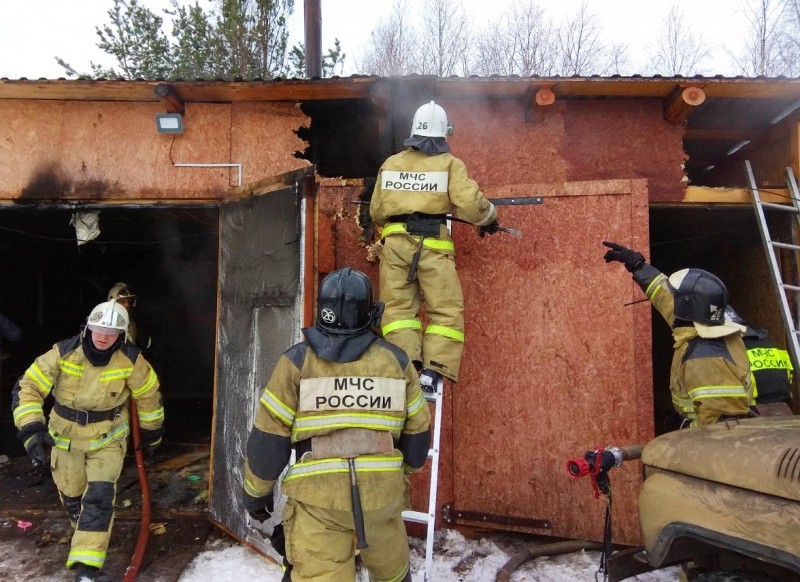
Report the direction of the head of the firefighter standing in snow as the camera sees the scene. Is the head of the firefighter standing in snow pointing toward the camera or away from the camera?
away from the camera

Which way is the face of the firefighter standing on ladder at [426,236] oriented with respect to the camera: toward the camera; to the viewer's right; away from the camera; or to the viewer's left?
away from the camera

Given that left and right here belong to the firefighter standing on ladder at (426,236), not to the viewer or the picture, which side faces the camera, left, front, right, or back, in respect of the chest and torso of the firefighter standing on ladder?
back

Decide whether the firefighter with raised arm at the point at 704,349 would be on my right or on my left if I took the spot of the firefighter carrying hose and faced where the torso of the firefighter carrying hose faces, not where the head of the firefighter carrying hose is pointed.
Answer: on my left

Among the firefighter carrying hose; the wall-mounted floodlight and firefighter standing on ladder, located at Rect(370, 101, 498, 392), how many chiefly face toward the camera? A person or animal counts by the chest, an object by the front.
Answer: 2

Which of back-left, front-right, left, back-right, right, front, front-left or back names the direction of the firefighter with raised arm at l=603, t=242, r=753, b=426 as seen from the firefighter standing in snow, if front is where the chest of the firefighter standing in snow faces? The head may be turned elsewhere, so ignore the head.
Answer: right

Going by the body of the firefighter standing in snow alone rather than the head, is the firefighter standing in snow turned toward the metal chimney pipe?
yes

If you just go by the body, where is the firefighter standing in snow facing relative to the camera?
away from the camera

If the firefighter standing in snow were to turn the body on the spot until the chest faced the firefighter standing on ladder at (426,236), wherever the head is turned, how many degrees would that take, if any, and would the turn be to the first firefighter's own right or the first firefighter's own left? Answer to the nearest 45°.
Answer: approximately 45° to the first firefighter's own right
